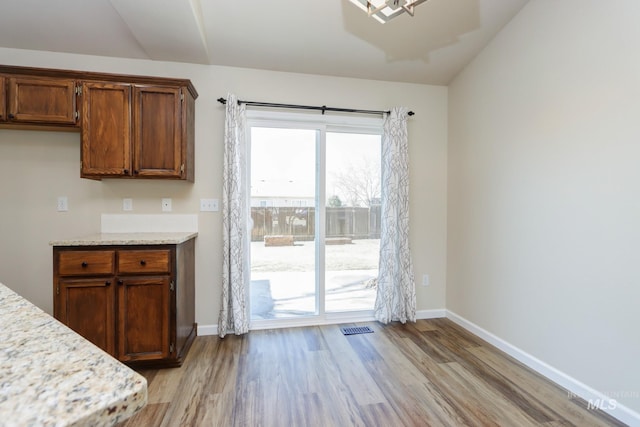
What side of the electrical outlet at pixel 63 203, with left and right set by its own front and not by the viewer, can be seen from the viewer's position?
front

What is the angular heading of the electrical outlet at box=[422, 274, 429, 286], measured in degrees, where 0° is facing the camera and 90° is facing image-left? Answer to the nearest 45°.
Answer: approximately 0°

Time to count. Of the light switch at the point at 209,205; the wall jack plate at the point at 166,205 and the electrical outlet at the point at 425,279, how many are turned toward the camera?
3

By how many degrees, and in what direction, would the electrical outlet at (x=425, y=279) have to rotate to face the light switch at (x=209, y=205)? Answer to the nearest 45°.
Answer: approximately 45° to its right

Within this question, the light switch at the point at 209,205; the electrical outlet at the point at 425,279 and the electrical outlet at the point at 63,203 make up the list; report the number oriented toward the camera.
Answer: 3

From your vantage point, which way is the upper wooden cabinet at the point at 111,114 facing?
toward the camera

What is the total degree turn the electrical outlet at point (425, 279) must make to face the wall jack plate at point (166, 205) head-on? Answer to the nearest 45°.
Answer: approximately 45° to its right

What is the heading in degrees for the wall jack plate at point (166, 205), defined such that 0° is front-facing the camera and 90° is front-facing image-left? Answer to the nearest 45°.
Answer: approximately 0°

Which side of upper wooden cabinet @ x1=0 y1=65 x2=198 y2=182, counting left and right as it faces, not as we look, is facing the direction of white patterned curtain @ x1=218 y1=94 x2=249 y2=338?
left
